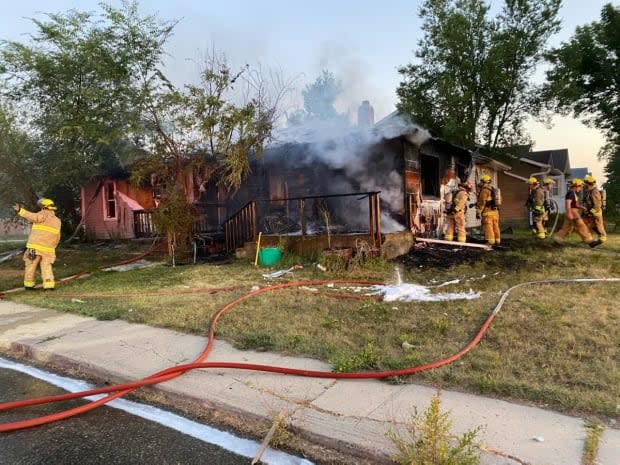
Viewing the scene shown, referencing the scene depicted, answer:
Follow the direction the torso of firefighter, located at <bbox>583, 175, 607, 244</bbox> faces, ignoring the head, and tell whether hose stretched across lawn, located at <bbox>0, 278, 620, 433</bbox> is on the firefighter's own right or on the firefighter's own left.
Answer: on the firefighter's own left

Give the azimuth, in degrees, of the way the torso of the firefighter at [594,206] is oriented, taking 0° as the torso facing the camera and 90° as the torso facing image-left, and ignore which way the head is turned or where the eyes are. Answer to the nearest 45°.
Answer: approximately 90°

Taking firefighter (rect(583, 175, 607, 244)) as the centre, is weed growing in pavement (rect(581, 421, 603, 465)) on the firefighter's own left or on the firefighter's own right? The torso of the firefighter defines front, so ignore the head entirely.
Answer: on the firefighter's own left

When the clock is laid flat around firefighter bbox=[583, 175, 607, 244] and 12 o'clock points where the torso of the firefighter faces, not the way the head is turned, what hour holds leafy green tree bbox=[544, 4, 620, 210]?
The leafy green tree is roughly at 3 o'clock from the firefighter.

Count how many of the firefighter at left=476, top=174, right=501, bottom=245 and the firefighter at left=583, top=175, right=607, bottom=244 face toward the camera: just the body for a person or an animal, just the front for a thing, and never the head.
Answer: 0

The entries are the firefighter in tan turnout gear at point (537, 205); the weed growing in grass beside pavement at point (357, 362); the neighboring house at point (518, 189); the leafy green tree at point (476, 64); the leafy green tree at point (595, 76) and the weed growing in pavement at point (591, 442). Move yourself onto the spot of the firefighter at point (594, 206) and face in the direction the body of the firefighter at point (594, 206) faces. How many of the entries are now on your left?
2

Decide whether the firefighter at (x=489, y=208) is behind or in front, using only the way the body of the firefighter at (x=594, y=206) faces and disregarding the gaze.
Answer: in front

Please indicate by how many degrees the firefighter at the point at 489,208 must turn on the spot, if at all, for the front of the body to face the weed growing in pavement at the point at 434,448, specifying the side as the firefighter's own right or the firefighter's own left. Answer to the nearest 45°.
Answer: approximately 135° to the firefighter's own left

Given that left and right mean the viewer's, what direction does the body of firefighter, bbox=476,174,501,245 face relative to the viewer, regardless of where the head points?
facing away from the viewer and to the left of the viewer

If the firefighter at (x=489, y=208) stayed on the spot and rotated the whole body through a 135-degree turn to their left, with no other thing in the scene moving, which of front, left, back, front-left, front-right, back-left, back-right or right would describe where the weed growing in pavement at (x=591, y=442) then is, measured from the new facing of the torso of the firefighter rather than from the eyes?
front

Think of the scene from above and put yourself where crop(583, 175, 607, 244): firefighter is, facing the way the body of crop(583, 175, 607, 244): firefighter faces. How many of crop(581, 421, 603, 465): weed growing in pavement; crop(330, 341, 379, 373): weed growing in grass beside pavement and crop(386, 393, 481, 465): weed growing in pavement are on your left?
3
